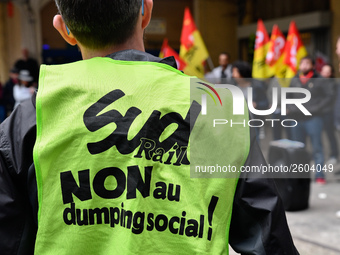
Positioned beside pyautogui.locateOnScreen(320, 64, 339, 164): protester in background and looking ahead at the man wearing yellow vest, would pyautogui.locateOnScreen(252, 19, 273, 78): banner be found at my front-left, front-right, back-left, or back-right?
back-right

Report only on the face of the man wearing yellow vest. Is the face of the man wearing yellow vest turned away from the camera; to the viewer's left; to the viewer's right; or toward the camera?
away from the camera

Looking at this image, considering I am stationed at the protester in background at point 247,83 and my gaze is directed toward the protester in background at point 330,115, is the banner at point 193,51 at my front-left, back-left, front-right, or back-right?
back-left

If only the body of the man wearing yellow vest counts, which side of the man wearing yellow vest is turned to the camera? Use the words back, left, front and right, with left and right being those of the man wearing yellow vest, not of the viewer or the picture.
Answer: back
